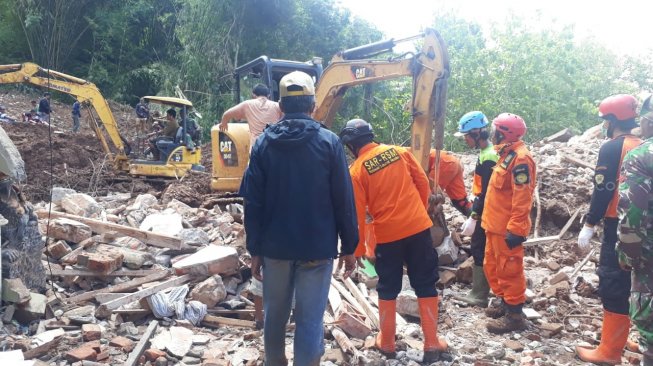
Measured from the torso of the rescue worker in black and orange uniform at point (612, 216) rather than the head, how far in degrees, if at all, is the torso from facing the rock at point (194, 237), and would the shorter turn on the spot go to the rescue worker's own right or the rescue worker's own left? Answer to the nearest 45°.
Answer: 0° — they already face it

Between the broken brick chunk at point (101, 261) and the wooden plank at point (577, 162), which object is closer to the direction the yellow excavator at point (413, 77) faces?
the wooden plank

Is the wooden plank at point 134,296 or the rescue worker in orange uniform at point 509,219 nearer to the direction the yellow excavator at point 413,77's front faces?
the rescue worker in orange uniform

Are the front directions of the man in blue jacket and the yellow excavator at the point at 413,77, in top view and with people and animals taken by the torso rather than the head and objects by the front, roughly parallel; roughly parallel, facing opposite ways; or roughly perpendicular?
roughly perpendicular

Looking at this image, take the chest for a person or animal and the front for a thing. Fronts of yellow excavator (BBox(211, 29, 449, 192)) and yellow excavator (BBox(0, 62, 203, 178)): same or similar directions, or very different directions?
very different directions

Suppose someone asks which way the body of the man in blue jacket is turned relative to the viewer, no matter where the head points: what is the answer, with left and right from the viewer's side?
facing away from the viewer

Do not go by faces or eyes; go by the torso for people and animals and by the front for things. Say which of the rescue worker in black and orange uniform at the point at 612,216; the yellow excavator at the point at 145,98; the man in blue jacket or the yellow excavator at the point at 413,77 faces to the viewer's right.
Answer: the yellow excavator at the point at 413,77

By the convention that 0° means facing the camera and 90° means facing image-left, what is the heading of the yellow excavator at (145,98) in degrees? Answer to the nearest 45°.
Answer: approximately 90°

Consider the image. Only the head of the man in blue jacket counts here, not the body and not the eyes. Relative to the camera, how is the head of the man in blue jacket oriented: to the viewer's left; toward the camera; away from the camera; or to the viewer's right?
away from the camera

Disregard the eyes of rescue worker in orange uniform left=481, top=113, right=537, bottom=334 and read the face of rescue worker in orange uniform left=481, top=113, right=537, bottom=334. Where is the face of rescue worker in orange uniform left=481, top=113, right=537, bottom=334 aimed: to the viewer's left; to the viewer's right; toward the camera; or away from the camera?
to the viewer's left

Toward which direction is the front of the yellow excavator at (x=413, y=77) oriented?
to the viewer's right

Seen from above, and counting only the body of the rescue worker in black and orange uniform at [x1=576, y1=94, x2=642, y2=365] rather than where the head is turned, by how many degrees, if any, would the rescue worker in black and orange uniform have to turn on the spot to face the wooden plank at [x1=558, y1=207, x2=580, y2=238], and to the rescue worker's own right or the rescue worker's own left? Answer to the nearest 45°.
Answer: approximately 90° to the rescue worker's own right

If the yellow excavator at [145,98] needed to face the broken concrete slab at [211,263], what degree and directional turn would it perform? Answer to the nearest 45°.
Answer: approximately 90° to its left

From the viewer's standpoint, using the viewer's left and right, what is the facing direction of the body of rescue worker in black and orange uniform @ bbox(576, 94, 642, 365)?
facing to the left of the viewer

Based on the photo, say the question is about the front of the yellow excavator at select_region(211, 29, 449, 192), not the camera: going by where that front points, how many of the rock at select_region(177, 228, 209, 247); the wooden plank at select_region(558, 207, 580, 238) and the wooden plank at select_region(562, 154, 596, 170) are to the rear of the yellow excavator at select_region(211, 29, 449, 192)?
1
